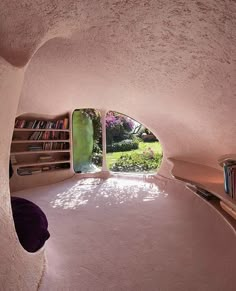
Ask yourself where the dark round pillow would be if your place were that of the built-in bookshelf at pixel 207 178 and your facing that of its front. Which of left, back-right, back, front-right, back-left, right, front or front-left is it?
front

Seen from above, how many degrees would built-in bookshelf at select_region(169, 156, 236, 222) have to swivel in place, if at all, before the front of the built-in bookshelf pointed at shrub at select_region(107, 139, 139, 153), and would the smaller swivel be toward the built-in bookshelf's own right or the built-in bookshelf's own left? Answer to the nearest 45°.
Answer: approximately 90° to the built-in bookshelf's own right

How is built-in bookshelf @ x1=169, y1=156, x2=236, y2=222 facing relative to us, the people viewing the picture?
facing the viewer and to the left of the viewer

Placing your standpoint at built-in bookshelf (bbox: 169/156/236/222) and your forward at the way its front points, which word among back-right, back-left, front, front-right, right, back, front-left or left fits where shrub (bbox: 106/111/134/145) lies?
right

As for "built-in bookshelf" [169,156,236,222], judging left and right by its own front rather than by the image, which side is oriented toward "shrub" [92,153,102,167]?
right

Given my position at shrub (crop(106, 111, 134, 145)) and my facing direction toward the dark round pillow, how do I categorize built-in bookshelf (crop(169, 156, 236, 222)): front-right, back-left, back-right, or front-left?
front-left

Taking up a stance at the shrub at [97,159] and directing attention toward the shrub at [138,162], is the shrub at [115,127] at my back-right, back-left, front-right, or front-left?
front-left

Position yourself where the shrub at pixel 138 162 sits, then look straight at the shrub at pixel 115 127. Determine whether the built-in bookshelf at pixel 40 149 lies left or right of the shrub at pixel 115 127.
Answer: left

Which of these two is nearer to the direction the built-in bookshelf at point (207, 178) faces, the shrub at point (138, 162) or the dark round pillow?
the dark round pillow

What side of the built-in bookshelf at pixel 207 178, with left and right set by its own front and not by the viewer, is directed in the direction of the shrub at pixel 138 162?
right
